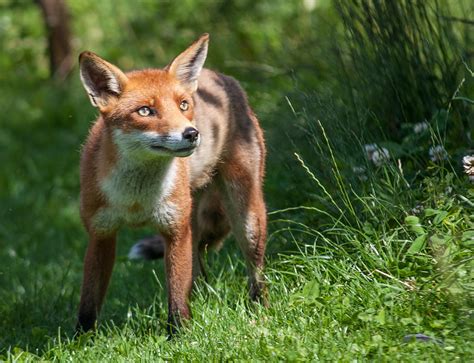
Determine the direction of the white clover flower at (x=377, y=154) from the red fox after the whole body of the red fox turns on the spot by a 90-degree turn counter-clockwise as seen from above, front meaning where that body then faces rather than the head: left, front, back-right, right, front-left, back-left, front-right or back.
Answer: front-left

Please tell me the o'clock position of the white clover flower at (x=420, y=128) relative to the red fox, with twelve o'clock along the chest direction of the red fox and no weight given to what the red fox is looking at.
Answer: The white clover flower is roughly at 7 o'clock from the red fox.

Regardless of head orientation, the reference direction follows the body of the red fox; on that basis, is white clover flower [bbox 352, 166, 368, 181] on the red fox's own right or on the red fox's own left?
on the red fox's own left

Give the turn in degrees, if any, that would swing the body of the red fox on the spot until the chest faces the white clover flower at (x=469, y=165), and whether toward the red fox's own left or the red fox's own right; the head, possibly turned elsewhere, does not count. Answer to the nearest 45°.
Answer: approximately 135° to the red fox's own left

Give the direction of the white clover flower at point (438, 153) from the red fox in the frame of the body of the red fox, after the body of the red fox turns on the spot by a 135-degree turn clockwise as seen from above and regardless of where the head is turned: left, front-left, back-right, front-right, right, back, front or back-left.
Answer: right

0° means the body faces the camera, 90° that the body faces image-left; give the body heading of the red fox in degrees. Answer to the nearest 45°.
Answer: approximately 45°

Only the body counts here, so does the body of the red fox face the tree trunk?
no
